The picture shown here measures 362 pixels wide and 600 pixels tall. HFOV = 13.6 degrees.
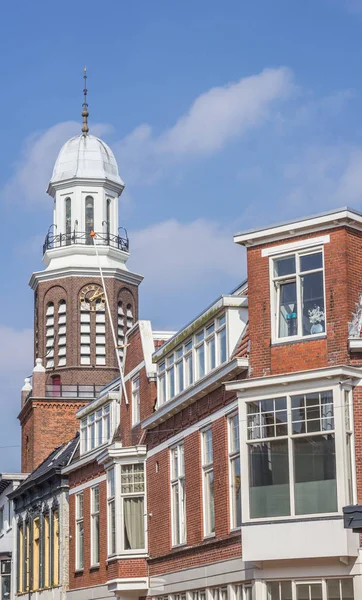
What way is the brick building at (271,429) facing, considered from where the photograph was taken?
facing the viewer and to the left of the viewer
